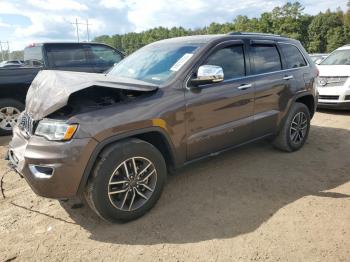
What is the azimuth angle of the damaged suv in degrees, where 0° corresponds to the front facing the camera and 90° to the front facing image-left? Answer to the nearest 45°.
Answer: approximately 45°

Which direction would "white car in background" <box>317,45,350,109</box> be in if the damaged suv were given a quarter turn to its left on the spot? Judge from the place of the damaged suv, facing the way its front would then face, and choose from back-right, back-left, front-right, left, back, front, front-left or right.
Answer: left

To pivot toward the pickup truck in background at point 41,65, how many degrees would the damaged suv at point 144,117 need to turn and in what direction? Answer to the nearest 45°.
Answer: approximately 90° to its right
